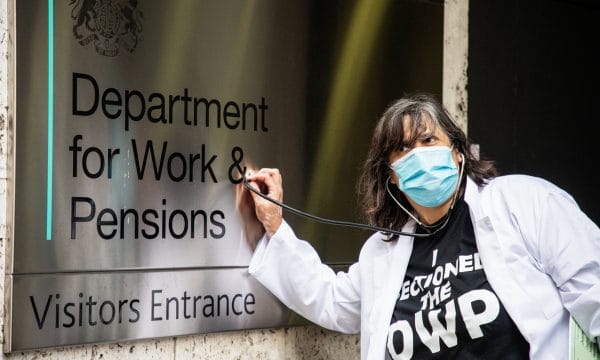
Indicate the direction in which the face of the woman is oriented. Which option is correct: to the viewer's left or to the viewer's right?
to the viewer's left

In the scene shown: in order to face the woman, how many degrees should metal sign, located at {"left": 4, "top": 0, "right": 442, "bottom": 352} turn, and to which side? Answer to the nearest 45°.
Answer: approximately 45° to its left

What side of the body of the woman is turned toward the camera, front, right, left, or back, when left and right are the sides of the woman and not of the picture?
front

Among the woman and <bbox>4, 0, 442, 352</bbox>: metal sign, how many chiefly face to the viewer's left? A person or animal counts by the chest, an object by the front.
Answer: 0

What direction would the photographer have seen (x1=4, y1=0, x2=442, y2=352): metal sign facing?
facing the viewer and to the right of the viewer

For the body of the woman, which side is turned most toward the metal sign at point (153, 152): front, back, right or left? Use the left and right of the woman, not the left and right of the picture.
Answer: right
